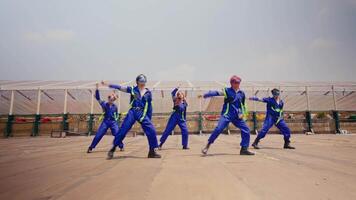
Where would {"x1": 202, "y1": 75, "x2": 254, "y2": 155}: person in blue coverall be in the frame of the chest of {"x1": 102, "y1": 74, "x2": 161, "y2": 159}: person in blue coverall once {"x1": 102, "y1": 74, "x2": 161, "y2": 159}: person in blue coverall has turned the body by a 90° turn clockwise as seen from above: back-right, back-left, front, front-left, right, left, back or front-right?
back

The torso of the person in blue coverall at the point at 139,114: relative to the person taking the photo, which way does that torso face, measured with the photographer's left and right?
facing the viewer

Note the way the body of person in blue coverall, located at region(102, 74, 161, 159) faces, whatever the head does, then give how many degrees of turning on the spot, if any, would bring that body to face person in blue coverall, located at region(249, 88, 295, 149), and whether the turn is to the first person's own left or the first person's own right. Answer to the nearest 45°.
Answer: approximately 90° to the first person's own left
